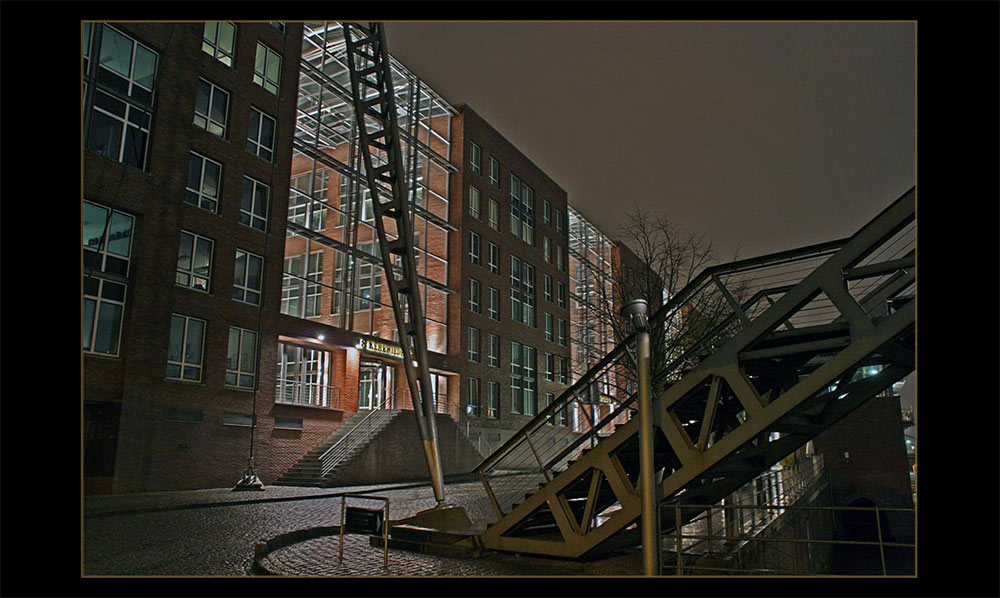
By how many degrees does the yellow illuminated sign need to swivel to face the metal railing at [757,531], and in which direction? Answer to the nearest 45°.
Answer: approximately 45° to its right

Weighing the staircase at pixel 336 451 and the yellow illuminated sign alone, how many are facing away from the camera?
0

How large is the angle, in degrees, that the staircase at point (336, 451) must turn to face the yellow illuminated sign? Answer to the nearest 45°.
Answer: approximately 135° to its right

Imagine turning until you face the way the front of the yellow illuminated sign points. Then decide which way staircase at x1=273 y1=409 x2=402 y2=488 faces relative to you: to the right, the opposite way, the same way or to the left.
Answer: to the right

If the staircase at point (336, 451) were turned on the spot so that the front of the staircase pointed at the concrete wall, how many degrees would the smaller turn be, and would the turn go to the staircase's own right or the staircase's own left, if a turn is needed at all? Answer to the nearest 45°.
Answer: approximately 180°

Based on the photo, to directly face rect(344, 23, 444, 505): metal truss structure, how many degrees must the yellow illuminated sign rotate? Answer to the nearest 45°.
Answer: approximately 45° to its right

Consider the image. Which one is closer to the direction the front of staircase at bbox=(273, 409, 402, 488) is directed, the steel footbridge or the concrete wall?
the steel footbridge

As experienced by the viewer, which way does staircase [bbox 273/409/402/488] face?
facing the viewer and to the left of the viewer

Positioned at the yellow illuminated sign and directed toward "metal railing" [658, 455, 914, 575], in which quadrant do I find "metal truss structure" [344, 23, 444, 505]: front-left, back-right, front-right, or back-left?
front-right
